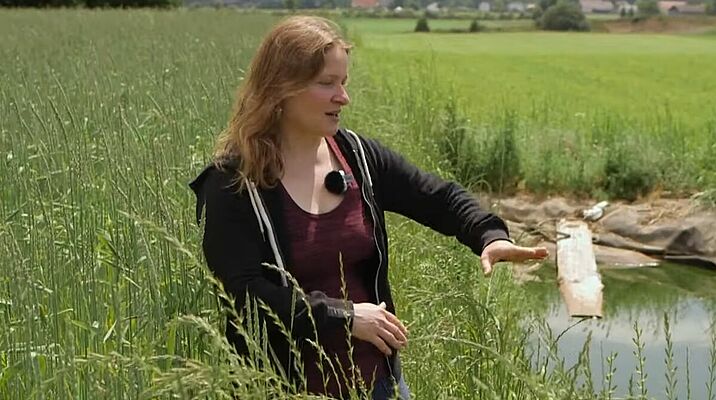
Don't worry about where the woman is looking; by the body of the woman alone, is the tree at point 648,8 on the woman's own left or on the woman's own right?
on the woman's own left

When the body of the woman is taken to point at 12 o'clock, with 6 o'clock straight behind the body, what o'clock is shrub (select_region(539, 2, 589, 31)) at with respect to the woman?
The shrub is roughly at 8 o'clock from the woman.

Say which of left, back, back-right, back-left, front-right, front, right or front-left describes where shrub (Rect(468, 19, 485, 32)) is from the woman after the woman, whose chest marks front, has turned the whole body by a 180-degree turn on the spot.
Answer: front-right

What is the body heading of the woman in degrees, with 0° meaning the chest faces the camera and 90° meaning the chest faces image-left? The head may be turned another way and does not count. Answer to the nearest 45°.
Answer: approximately 315°

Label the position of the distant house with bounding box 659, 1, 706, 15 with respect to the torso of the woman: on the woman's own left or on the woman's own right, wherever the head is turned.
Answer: on the woman's own left
